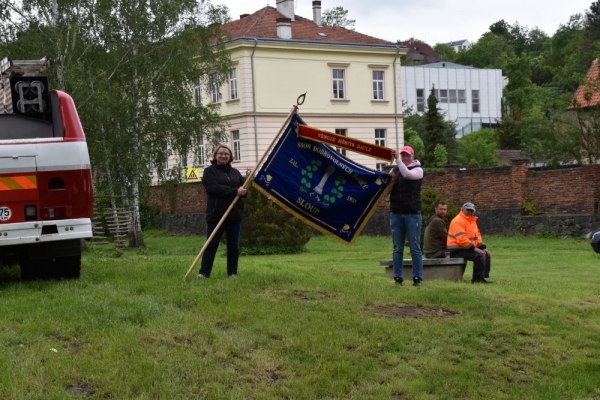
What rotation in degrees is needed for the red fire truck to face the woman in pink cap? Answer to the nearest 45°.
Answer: approximately 90° to its right

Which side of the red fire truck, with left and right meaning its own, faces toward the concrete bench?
right

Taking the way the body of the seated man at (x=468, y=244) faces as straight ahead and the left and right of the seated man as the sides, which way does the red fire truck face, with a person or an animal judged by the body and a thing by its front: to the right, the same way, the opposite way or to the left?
the opposite way

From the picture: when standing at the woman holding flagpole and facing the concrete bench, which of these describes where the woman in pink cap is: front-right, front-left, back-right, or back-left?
front-right

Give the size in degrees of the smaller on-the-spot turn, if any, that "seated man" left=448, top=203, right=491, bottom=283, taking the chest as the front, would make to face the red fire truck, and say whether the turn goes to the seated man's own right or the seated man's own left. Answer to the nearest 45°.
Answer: approximately 90° to the seated man's own right

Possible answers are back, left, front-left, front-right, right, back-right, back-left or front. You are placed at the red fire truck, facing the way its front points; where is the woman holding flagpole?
right

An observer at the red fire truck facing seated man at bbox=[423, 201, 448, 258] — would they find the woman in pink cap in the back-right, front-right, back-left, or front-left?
front-right

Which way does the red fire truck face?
away from the camera

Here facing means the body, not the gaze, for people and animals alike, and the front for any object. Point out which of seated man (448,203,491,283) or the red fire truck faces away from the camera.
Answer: the red fire truck

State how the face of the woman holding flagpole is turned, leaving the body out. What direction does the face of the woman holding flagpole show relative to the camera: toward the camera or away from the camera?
toward the camera

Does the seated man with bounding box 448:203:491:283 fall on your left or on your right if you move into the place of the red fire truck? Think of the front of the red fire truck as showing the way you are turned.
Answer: on your right

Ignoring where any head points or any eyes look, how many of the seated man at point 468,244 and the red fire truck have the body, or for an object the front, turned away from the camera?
1
